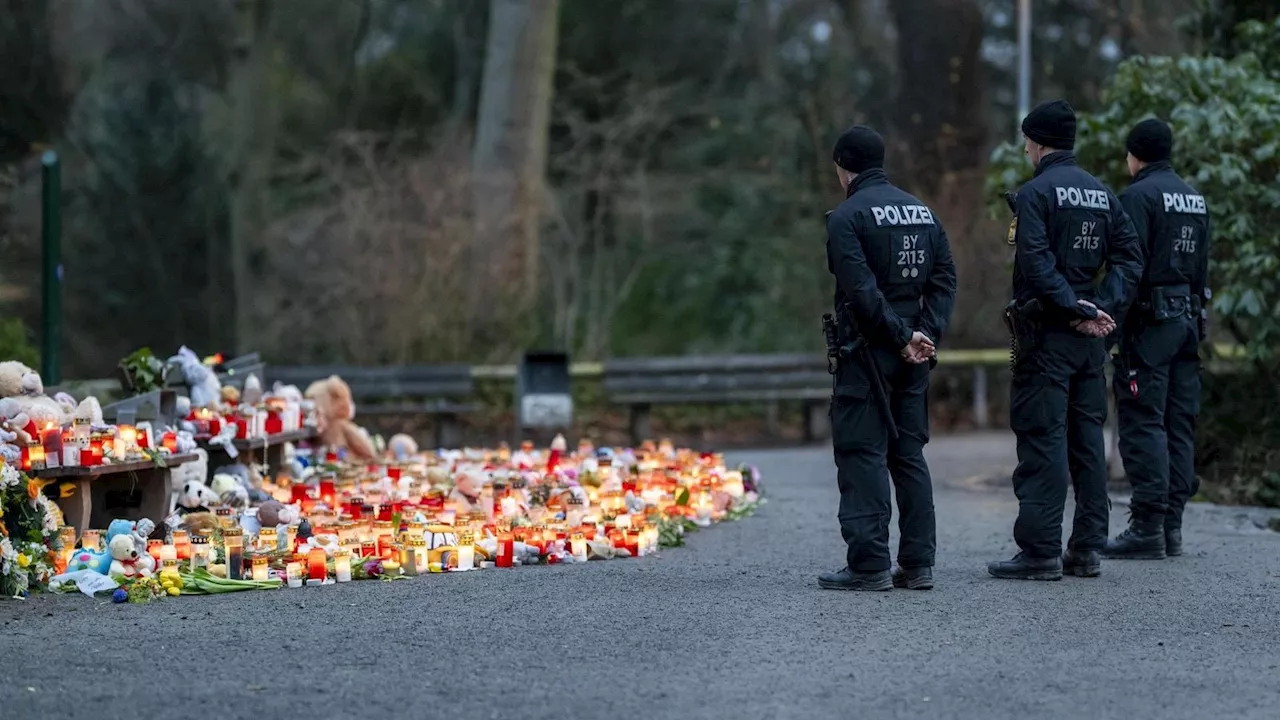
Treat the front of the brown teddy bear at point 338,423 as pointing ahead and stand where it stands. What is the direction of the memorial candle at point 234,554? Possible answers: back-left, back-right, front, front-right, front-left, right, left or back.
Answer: front-right

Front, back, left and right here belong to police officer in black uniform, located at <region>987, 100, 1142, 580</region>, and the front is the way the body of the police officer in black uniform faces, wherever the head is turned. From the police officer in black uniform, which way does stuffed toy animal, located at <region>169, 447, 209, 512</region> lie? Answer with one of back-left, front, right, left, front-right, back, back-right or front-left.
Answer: front-left

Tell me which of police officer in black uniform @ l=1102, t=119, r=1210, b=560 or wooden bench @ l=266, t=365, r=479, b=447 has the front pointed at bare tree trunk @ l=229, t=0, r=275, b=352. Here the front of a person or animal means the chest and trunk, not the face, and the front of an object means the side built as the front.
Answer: the police officer in black uniform

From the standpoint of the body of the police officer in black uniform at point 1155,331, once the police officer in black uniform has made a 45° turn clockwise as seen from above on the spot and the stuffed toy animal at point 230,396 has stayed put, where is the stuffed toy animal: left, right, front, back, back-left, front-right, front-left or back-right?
left

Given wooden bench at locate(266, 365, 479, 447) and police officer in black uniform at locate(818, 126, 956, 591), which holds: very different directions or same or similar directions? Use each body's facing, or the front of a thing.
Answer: very different directions

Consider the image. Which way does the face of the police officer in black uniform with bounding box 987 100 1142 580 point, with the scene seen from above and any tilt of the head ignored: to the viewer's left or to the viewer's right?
to the viewer's left

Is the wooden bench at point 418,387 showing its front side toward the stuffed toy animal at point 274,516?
yes

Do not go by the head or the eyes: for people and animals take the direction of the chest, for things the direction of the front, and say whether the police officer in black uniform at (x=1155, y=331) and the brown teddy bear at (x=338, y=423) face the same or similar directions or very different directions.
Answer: very different directions

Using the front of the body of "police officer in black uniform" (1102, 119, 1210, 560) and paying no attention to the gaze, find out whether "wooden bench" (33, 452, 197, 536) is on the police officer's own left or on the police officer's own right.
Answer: on the police officer's own left

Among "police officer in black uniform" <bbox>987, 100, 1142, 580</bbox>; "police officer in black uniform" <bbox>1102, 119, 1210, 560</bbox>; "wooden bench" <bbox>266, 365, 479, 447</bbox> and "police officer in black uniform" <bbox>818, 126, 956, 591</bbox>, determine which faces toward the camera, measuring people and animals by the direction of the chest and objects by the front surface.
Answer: the wooden bench

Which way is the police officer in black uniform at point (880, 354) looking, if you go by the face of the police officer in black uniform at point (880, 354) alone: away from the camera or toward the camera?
away from the camera

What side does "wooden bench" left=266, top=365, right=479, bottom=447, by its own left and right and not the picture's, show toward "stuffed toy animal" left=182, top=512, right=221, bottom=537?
front

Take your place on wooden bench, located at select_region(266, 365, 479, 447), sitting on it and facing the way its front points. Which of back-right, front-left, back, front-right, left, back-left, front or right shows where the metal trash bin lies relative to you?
front-left

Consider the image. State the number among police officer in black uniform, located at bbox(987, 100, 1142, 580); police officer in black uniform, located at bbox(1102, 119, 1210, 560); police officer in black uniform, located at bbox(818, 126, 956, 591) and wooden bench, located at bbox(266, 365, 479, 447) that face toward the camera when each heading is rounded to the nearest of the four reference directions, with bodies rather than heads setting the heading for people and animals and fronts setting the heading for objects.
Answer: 1

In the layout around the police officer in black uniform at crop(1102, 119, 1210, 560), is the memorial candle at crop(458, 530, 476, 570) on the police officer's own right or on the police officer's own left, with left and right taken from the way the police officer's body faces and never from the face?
on the police officer's own left

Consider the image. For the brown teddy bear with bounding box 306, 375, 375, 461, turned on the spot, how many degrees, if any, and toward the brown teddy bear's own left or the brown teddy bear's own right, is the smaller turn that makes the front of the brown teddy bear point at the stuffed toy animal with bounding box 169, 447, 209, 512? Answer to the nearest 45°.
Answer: approximately 45° to the brown teddy bear's own right

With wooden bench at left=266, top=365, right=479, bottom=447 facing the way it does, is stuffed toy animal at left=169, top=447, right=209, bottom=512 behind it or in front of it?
in front
